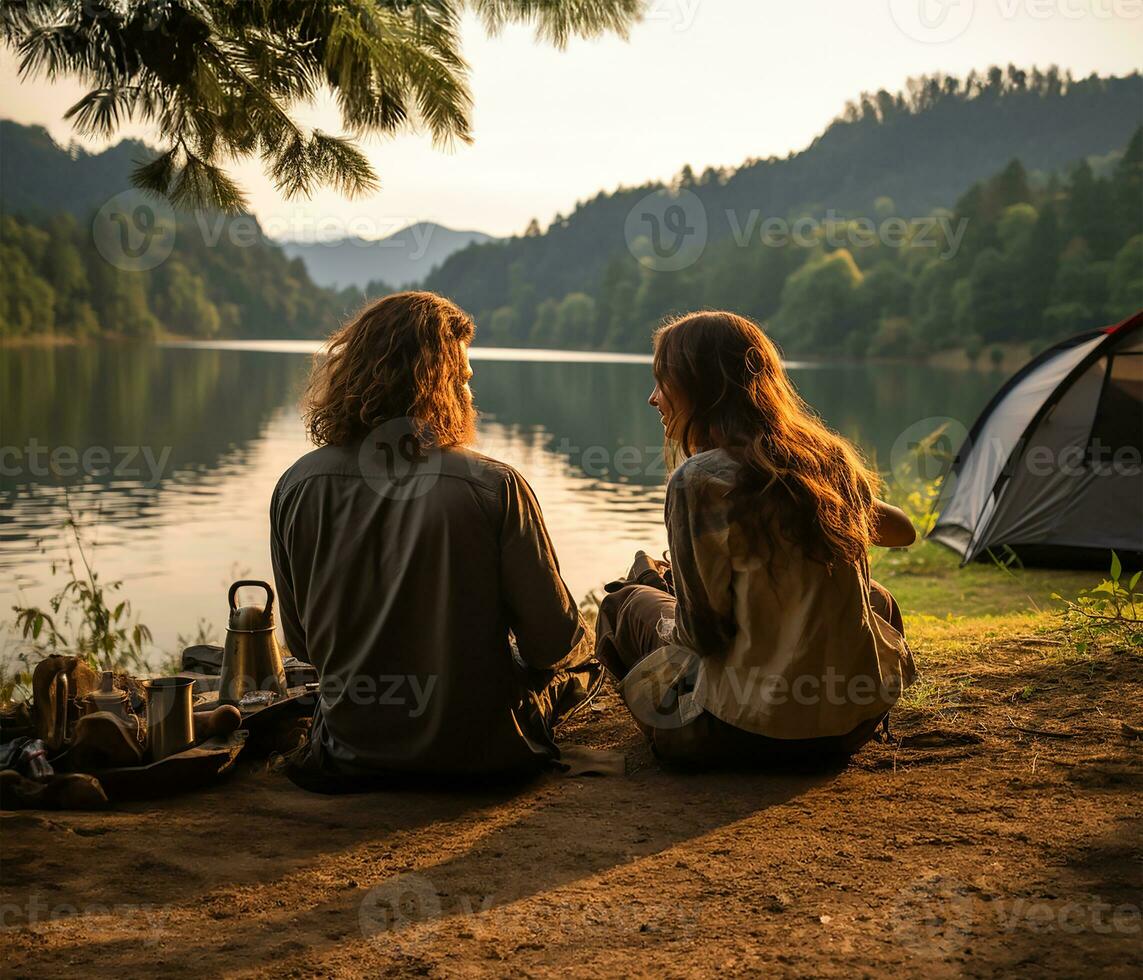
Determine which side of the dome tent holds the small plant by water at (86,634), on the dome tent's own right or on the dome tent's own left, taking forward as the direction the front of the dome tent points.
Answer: on the dome tent's own right

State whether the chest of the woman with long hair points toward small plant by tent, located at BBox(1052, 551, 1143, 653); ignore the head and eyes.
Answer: no

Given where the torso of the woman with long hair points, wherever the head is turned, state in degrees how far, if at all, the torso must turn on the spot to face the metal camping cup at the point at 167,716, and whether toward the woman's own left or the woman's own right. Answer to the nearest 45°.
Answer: approximately 45° to the woman's own left

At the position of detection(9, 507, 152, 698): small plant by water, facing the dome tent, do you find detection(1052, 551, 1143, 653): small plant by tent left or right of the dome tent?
right

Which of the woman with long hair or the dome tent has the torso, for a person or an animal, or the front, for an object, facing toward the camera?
the dome tent

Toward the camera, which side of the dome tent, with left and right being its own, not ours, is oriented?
front

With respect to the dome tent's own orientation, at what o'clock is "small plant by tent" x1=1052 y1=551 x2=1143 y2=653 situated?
The small plant by tent is roughly at 12 o'clock from the dome tent.

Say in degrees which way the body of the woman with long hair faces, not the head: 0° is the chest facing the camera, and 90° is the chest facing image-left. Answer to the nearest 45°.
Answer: approximately 135°

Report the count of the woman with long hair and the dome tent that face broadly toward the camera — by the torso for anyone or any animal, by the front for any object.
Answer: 1
